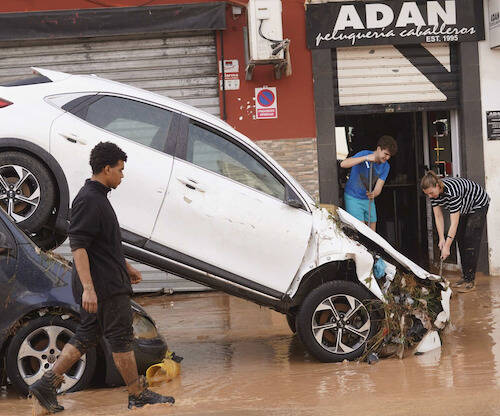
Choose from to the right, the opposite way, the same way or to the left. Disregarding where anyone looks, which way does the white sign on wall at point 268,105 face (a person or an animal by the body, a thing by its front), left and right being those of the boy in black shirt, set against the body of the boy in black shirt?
to the right

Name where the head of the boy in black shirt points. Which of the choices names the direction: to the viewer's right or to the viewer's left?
to the viewer's right

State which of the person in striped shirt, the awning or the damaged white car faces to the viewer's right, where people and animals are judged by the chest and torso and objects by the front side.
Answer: the damaged white car

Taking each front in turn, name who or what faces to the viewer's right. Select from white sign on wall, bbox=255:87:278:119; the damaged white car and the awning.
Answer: the damaged white car

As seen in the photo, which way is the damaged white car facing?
to the viewer's right

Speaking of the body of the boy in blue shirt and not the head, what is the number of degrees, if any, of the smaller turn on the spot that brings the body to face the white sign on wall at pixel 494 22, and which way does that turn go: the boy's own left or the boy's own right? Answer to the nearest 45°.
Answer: approximately 90° to the boy's own left

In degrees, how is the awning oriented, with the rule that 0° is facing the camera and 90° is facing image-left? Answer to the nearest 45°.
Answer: approximately 0°

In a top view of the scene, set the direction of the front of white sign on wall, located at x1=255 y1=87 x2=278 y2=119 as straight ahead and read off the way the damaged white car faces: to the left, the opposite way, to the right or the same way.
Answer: to the left
